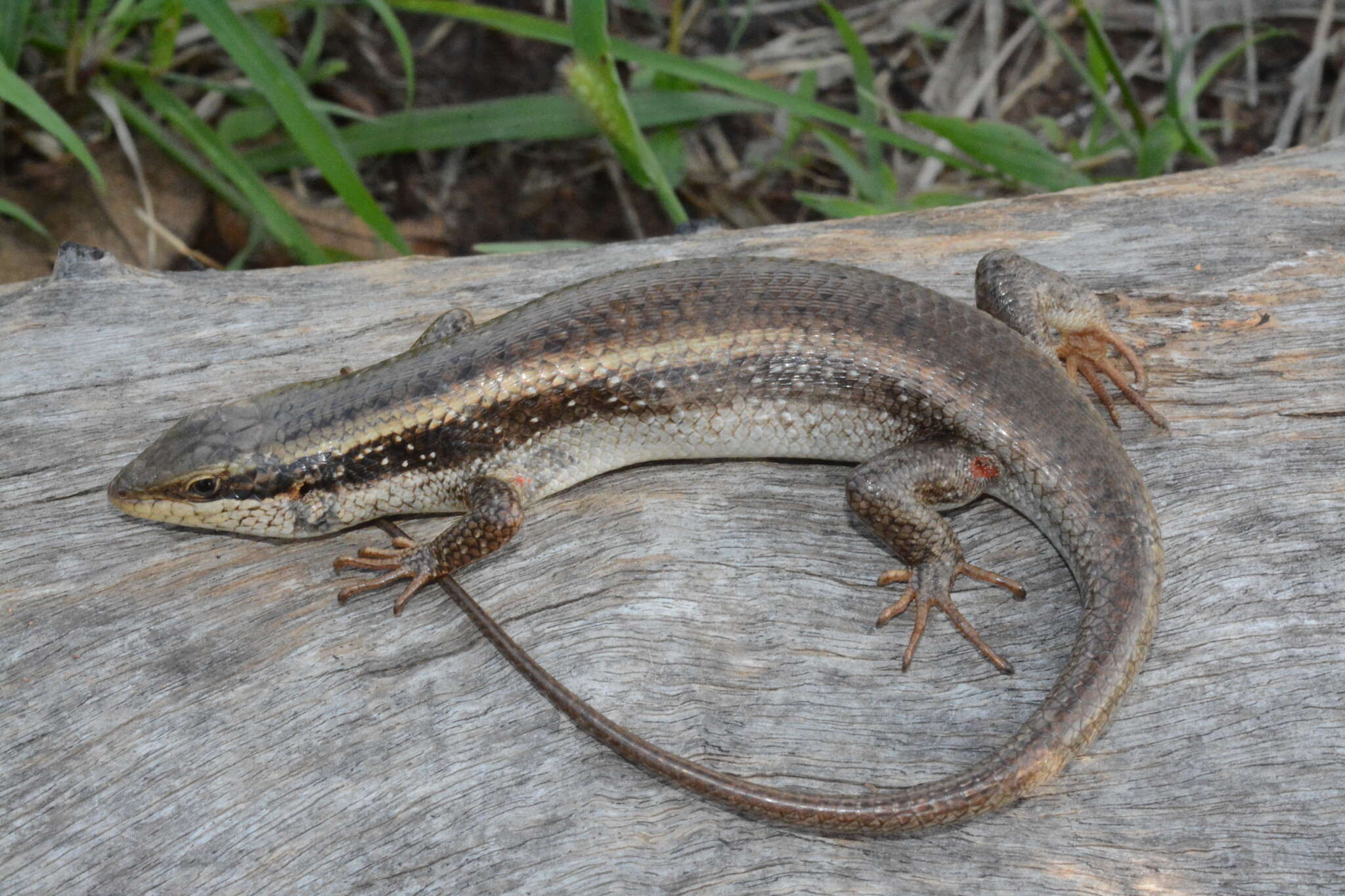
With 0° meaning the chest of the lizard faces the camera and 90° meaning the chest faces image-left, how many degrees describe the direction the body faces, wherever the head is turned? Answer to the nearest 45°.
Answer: approximately 90°
